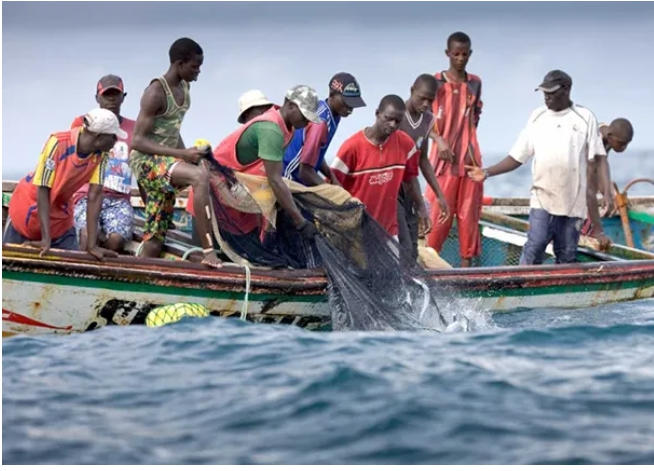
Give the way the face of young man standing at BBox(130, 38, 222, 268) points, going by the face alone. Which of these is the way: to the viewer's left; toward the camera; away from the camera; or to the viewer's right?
to the viewer's right

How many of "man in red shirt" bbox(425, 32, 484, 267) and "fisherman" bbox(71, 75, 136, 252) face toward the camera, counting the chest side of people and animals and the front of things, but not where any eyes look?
2

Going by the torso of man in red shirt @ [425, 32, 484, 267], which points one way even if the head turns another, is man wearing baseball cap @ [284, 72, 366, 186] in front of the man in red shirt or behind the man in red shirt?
in front

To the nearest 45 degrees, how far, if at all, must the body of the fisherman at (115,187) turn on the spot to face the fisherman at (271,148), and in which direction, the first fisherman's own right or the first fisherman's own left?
approximately 45° to the first fisherman's own left

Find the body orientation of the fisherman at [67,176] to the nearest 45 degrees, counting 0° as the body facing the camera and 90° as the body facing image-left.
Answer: approximately 315°

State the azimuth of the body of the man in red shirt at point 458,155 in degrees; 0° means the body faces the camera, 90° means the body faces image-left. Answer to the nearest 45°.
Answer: approximately 0°

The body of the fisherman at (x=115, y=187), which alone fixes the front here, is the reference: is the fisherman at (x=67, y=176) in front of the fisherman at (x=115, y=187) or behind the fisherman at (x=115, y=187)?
in front

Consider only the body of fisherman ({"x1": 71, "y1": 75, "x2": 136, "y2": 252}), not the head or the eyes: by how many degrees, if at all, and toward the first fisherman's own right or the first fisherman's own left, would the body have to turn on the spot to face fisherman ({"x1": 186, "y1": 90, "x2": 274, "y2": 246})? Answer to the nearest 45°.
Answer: approximately 90° to the first fisherman's own left

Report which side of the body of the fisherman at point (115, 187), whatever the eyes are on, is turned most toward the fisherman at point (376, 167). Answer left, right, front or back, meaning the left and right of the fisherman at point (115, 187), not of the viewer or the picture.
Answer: left

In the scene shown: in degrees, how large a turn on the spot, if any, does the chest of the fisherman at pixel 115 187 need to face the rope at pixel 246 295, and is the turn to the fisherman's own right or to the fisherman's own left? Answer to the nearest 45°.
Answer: approximately 45° to the fisherman's own left

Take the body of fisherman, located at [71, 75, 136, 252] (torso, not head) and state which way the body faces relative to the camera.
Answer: toward the camera

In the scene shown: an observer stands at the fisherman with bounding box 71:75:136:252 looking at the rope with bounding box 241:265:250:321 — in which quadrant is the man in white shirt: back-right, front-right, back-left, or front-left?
front-left
